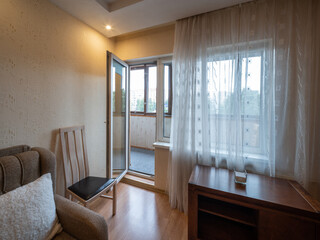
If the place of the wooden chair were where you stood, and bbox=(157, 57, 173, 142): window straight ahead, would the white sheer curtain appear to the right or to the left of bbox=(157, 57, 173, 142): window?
right

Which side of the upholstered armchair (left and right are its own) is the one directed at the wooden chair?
left

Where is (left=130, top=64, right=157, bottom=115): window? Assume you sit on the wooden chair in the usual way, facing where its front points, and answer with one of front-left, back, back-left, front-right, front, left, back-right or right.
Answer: left

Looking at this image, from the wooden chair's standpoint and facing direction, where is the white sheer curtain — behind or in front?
in front

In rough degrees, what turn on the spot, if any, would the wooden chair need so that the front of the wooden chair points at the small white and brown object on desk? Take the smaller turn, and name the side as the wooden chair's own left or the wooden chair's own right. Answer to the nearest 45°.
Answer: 0° — it already faces it

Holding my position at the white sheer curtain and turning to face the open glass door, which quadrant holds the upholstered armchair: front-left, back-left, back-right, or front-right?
front-left

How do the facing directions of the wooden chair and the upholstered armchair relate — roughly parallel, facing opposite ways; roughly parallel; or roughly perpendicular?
roughly parallel

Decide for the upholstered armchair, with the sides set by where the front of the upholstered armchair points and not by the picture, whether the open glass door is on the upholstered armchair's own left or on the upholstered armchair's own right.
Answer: on the upholstered armchair's own left

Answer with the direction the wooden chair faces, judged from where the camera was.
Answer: facing the viewer and to the right of the viewer

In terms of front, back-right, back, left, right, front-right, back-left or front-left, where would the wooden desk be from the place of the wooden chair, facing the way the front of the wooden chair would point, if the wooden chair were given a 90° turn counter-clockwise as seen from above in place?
right

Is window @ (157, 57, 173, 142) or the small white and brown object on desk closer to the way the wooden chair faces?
the small white and brown object on desk

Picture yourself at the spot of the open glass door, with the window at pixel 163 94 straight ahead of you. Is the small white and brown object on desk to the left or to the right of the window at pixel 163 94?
right

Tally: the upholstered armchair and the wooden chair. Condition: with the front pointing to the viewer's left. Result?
0
